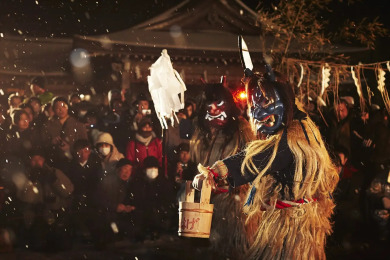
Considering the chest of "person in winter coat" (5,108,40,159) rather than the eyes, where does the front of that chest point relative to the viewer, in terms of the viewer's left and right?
facing the viewer and to the right of the viewer

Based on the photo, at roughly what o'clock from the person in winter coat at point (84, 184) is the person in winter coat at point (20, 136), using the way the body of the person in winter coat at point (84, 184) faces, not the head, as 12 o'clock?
the person in winter coat at point (20, 136) is roughly at 4 o'clock from the person in winter coat at point (84, 184).

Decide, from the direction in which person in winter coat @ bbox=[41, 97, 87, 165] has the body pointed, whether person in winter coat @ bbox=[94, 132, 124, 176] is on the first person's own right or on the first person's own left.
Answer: on the first person's own left

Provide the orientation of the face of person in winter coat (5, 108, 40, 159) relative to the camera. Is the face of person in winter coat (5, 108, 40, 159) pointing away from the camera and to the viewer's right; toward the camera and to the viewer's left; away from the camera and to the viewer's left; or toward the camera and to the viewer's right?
toward the camera and to the viewer's right

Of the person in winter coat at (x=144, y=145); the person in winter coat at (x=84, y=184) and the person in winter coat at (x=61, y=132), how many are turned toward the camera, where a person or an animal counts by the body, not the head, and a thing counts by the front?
3

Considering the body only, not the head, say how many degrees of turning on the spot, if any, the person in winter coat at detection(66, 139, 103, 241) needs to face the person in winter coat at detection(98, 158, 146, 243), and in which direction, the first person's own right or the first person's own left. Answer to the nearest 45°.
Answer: approximately 90° to the first person's own left

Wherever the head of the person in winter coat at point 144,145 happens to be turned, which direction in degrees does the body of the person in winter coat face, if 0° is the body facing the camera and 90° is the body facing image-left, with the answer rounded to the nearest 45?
approximately 0°

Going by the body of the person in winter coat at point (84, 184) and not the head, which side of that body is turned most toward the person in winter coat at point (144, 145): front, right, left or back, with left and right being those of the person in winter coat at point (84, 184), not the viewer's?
left
